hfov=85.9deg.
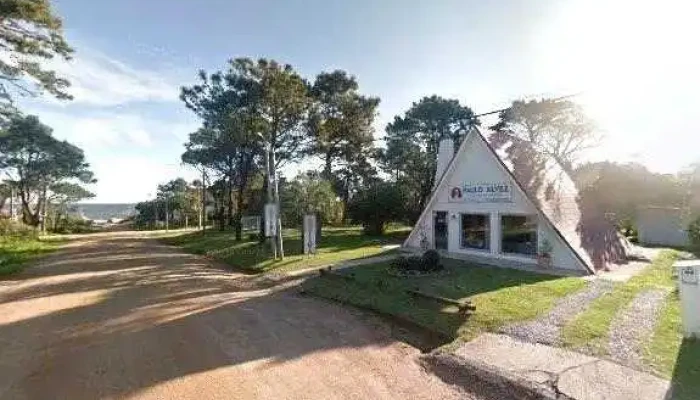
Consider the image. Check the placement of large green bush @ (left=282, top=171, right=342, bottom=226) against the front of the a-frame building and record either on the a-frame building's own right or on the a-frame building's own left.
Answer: on the a-frame building's own right

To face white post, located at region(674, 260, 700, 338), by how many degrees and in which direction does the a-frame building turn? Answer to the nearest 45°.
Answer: approximately 45° to its left

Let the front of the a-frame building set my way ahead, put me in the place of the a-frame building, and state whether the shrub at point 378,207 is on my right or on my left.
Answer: on my right

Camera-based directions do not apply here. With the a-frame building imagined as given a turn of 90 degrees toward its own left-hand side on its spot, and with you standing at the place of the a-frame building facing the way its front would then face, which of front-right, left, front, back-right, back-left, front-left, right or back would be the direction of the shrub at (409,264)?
right

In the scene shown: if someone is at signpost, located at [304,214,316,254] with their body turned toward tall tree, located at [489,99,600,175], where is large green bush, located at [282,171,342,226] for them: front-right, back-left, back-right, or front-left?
front-left

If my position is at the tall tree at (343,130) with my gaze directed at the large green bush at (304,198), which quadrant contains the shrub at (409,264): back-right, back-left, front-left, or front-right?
front-left

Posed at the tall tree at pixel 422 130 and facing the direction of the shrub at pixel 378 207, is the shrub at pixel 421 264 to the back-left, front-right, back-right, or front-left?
front-left

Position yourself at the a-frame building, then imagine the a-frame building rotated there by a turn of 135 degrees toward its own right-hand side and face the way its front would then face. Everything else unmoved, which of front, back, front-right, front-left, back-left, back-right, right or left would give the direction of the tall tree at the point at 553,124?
front

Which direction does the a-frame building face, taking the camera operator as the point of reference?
facing the viewer and to the left of the viewer

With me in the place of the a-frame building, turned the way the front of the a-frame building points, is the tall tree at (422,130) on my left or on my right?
on my right

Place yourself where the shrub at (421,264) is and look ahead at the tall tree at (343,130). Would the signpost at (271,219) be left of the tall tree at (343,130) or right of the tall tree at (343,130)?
left

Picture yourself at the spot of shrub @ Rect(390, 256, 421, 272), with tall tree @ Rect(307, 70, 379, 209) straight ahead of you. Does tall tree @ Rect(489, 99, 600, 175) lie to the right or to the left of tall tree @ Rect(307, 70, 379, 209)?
right

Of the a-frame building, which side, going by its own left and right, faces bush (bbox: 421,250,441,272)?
front

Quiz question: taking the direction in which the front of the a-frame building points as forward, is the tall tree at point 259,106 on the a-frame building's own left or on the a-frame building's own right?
on the a-frame building's own right

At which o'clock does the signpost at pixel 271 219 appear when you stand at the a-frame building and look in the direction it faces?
The signpost is roughly at 1 o'clock from the a-frame building.
